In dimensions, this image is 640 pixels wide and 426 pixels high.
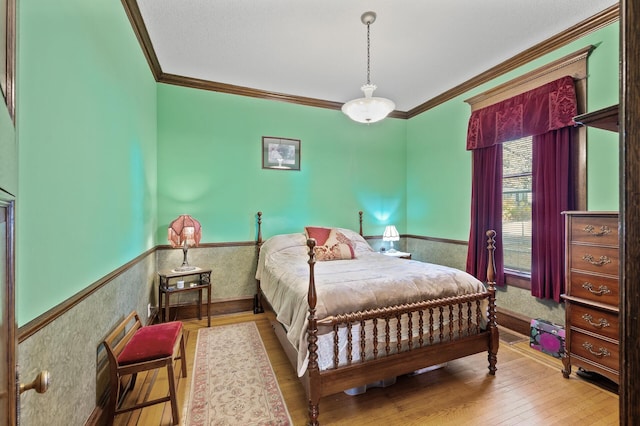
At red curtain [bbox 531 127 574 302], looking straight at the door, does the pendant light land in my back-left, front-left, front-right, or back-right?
front-right

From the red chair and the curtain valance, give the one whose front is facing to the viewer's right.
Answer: the red chair

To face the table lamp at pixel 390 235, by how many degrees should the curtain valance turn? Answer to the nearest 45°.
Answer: approximately 45° to its right

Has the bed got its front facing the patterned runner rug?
no

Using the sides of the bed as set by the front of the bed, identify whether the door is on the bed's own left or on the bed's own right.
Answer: on the bed's own right

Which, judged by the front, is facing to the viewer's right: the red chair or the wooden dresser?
the red chair

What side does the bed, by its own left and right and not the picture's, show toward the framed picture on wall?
back

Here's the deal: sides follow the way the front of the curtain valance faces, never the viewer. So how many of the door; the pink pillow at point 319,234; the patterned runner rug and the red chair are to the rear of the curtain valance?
0

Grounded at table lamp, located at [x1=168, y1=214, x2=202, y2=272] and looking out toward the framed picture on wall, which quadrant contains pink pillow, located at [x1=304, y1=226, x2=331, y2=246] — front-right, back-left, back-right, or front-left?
front-right

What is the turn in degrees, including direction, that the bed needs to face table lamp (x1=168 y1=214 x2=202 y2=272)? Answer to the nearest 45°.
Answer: approximately 135° to its right

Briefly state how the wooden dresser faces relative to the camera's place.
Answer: facing the viewer and to the left of the viewer

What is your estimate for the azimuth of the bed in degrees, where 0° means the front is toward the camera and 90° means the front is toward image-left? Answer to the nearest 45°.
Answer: approximately 315°

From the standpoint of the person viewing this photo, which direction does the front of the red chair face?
facing to the right of the viewer

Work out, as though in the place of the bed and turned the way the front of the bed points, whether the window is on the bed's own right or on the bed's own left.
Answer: on the bed's own left

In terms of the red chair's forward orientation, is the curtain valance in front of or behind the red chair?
in front
